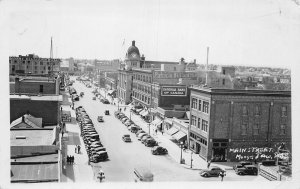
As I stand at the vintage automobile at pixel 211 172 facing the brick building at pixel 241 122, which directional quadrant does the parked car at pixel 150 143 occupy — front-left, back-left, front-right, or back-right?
front-left

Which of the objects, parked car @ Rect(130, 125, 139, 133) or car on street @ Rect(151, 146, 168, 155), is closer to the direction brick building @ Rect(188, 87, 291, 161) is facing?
the car on street

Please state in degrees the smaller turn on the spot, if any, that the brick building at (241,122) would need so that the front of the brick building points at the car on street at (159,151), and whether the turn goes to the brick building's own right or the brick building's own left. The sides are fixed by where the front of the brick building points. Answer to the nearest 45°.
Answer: approximately 45° to the brick building's own right

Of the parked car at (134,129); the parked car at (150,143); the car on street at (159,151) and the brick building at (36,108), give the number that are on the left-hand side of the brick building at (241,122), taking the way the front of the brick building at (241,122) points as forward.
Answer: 0

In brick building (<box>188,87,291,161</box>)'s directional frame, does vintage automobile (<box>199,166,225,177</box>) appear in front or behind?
in front

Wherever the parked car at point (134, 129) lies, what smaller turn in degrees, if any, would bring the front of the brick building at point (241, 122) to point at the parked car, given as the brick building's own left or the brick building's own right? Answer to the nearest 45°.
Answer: approximately 90° to the brick building's own right

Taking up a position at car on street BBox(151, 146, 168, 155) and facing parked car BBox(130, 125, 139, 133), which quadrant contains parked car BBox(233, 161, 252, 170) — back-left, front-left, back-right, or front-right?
back-right

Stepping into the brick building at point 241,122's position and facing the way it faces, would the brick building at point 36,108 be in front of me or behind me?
in front

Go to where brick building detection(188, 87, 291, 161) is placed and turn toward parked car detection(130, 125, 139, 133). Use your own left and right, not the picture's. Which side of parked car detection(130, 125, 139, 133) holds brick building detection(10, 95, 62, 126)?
left

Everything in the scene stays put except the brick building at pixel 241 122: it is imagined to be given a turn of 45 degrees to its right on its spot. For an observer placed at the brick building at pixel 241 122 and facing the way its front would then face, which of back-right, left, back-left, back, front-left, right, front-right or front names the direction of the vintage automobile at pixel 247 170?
left

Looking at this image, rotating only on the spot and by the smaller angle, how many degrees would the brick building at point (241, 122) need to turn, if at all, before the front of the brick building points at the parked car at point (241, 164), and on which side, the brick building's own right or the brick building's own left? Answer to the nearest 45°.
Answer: approximately 45° to the brick building's own left

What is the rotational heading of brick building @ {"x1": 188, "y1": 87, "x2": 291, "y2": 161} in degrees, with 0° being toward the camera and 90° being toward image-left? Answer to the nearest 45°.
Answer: approximately 45°

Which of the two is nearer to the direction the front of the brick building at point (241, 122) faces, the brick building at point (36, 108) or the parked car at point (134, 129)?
the brick building

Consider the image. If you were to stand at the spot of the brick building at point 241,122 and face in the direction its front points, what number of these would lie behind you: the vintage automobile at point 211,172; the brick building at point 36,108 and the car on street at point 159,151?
0

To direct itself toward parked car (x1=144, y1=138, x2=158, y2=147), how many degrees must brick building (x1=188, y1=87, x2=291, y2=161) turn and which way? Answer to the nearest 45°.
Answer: approximately 45° to its right
